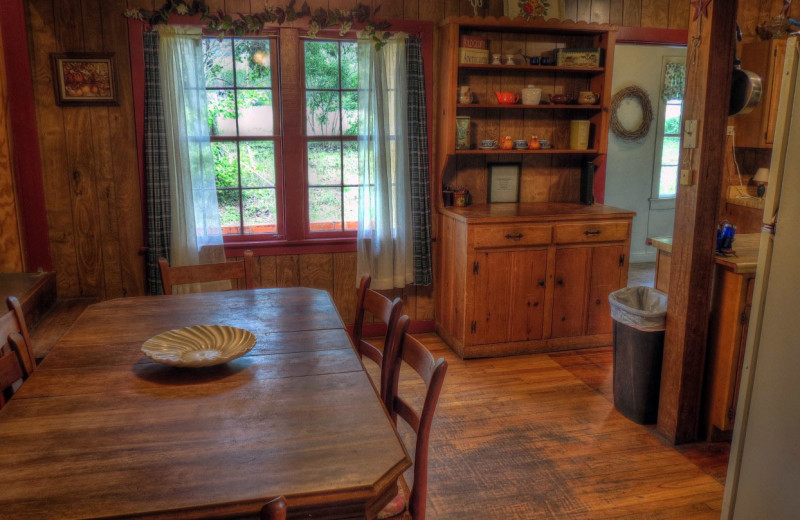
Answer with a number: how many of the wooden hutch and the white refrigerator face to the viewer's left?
1

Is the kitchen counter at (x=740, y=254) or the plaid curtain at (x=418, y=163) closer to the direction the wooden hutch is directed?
the kitchen counter

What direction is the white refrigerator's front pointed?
to the viewer's left

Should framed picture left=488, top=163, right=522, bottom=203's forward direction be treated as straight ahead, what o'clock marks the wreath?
The wreath is roughly at 7 o'clock from the framed picture.

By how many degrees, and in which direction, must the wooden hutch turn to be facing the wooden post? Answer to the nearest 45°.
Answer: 0° — it already faces it

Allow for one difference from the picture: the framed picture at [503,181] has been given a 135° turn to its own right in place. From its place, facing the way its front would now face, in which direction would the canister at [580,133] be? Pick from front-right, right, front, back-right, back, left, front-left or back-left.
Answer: back-right

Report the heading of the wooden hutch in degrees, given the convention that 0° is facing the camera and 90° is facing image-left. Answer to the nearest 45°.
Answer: approximately 315°

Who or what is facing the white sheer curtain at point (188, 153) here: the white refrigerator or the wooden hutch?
the white refrigerator

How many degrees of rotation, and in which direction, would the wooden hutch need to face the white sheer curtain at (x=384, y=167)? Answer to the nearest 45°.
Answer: approximately 135° to its right

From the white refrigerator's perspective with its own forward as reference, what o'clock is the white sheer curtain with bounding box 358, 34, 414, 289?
The white sheer curtain is roughly at 1 o'clock from the white refrigerator.
